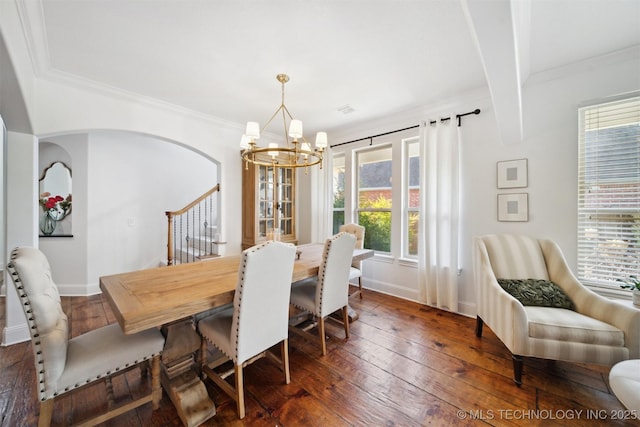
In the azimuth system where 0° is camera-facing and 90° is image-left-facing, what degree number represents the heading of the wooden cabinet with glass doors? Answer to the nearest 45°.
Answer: approximately 315°

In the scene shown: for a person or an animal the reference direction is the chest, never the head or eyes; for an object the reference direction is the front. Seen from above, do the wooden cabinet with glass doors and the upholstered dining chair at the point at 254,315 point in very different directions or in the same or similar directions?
very different directions

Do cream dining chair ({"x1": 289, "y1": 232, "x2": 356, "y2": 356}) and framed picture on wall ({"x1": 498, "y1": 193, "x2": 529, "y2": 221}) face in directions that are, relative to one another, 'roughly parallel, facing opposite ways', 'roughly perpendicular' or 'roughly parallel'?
roughly perpendicular

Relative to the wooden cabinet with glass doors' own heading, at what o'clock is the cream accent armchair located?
The cream accent armchair is roughly at 12 o'clock from the wooden cabinet with glass doors.

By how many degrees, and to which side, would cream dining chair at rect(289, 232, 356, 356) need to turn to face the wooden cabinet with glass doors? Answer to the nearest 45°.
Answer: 0° — it already faces it

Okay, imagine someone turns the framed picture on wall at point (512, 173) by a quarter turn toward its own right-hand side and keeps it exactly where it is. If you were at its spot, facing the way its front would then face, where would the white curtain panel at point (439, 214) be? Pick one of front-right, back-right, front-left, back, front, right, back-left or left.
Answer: front

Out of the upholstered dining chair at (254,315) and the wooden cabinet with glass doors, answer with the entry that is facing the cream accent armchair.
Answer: the wooden cabinet with glass doors

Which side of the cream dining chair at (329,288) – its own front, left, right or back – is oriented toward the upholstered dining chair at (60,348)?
left

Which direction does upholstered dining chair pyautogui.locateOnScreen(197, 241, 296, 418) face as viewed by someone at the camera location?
facing away from the viewer and to the left of the viewer

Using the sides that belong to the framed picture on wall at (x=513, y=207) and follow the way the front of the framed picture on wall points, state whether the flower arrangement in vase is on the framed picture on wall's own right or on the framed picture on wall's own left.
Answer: on the framed picture on wall's own right
